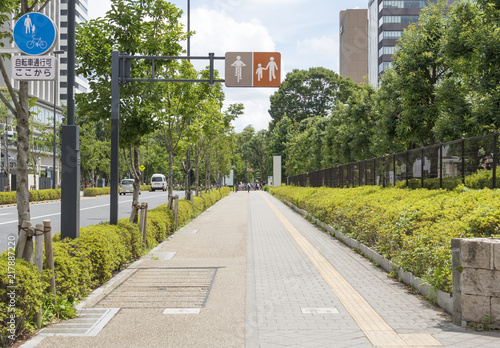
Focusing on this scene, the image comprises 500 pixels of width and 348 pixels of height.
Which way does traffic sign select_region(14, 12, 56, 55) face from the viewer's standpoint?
toward the camera

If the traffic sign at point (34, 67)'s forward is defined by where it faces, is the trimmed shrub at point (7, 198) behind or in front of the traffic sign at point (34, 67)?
behind

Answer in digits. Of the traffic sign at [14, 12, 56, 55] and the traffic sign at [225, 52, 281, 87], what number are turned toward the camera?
2

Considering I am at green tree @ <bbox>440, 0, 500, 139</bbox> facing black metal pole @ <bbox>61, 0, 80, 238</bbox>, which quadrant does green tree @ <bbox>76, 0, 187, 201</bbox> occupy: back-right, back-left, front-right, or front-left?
front-right

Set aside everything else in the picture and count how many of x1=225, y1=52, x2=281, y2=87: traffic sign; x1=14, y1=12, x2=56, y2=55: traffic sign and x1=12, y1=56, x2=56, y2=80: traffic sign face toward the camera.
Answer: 3

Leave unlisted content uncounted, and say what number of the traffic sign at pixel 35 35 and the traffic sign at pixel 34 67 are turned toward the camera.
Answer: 2

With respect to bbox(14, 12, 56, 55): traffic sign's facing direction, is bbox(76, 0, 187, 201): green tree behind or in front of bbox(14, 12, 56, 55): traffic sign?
behind

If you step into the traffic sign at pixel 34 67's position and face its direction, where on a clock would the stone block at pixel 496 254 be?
The stone block is roughly at 10 o'clock from the traffic sign.

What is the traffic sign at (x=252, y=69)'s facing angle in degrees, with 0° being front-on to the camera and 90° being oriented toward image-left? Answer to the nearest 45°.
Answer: approximately 0°

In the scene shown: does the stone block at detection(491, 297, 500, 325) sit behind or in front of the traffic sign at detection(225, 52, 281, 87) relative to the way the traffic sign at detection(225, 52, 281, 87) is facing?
in front

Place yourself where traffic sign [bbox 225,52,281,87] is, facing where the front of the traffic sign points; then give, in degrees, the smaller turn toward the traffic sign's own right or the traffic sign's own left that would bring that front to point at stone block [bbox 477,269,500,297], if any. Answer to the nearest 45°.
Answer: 0° — it already faces it

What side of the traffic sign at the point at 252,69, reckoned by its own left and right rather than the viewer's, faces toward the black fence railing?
left

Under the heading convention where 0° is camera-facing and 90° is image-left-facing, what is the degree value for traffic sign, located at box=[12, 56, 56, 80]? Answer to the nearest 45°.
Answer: approximately 0°
